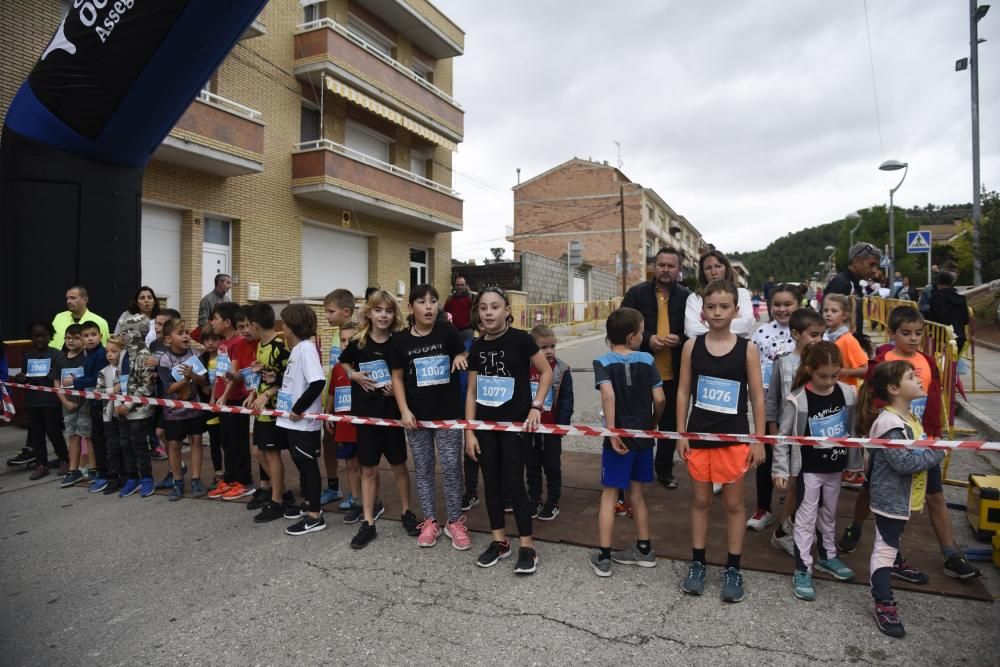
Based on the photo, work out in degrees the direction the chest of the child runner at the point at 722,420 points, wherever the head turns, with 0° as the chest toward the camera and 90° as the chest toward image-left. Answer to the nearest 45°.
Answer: approximately 0°

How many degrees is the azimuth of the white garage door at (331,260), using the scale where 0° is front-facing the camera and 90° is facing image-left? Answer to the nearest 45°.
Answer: approximately 315°

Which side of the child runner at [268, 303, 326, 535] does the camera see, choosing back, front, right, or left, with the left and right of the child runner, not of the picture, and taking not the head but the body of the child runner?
left

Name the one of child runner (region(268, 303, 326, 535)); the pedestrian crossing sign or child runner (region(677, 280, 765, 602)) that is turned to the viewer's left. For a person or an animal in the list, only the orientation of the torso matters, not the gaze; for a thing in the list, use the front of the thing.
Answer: child runner (region(268, 303, 326, 535))

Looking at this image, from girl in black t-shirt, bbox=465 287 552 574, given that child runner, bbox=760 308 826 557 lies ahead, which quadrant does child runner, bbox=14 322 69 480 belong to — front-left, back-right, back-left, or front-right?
back-left

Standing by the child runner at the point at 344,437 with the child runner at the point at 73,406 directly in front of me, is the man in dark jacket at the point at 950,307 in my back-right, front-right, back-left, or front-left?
back-right

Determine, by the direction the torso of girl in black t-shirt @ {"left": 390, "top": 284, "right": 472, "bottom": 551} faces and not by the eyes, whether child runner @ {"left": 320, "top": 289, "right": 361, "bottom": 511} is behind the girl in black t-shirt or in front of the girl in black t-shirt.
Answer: behind

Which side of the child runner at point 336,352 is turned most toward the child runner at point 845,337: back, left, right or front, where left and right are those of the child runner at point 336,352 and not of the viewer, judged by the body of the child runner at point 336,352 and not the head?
left

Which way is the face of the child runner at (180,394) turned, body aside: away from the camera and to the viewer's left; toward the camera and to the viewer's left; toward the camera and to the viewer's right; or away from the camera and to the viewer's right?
toward the camera and to the viewer's right
